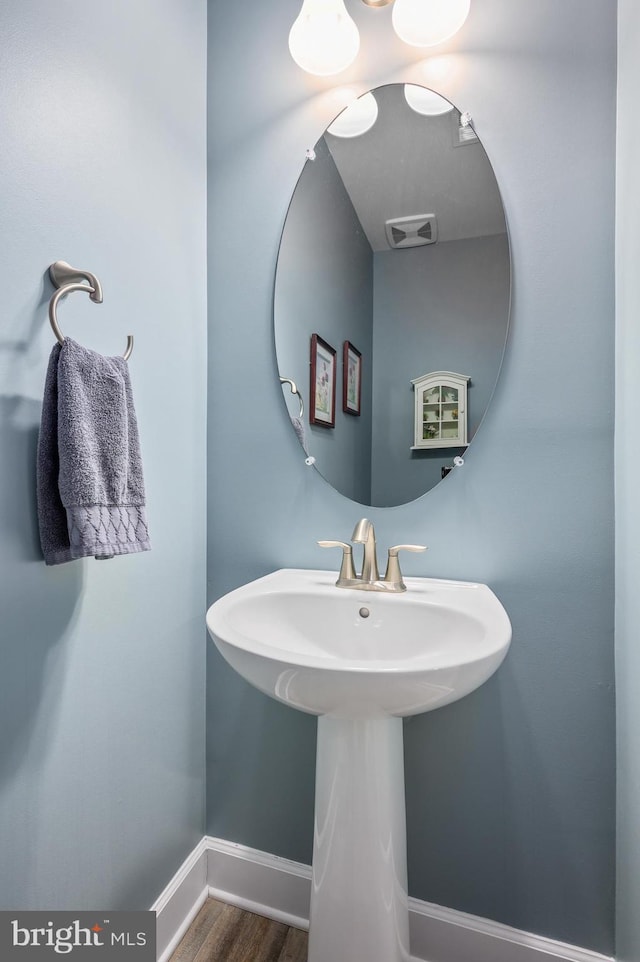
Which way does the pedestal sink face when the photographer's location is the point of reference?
facing the viewer
